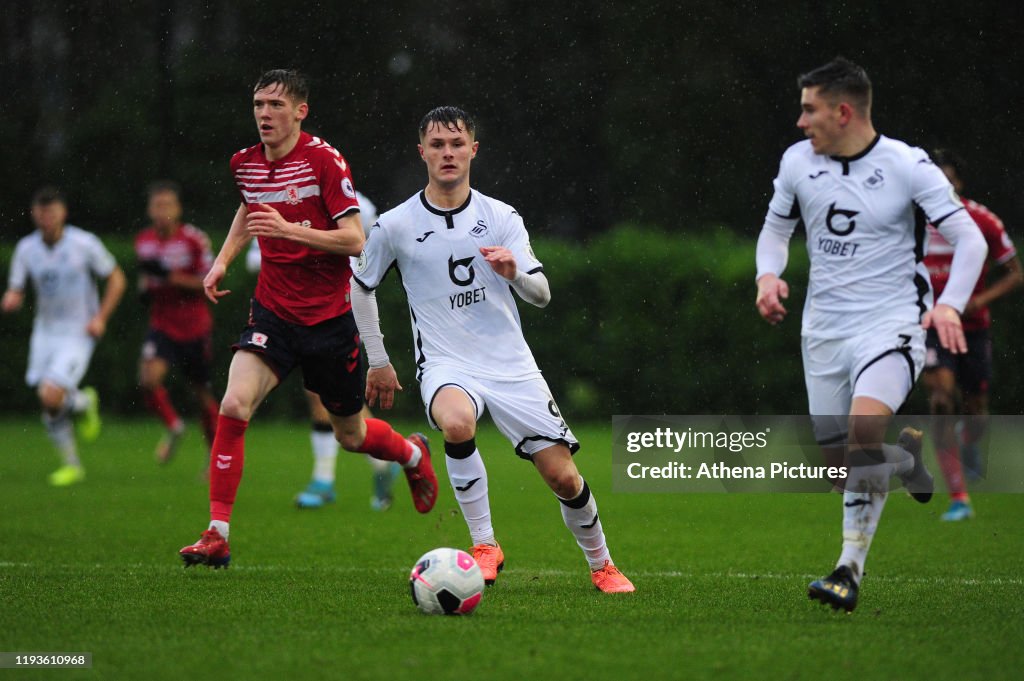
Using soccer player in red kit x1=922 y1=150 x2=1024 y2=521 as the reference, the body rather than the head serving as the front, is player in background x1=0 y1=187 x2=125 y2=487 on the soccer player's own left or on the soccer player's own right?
on the soccer player's own right

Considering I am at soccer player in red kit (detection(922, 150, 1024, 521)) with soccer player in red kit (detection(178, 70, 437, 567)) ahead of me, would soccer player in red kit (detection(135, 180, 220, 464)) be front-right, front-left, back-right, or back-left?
front-right

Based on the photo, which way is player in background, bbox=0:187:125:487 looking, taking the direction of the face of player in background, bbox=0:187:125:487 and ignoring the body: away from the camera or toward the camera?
toward the camera

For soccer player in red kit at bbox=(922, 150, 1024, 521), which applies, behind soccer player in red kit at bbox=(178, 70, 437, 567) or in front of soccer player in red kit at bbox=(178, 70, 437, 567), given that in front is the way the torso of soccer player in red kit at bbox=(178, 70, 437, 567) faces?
behind

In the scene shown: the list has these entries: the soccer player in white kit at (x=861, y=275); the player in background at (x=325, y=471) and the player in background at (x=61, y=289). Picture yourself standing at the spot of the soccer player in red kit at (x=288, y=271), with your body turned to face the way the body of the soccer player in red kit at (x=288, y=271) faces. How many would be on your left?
1

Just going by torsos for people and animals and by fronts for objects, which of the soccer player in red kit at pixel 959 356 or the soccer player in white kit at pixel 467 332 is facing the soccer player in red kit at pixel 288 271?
the soccer player in red kit at pixel 959 356

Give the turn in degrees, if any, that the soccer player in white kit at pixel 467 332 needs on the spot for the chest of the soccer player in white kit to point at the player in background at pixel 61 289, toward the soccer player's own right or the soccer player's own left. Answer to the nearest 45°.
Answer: approximately 135° to the soccer player's own right

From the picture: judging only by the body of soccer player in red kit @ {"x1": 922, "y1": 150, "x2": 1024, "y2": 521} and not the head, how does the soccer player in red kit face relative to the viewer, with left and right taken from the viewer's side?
facing the viewer and to the left of the viewer

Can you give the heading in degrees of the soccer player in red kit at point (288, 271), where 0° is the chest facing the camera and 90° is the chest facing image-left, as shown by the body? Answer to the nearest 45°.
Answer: approximately 45°

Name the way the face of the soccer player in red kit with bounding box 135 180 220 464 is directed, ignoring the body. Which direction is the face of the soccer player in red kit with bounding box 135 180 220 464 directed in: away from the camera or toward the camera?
toward the camera

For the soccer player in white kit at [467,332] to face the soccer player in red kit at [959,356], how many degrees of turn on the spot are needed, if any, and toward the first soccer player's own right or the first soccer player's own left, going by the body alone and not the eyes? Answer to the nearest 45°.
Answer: approximately 135° to the first soccer player's own left

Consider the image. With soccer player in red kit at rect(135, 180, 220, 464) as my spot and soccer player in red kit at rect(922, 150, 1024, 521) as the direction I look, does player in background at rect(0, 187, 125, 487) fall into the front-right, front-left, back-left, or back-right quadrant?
back-right

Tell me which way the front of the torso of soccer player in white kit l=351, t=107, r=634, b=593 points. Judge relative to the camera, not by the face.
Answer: toward the camera
